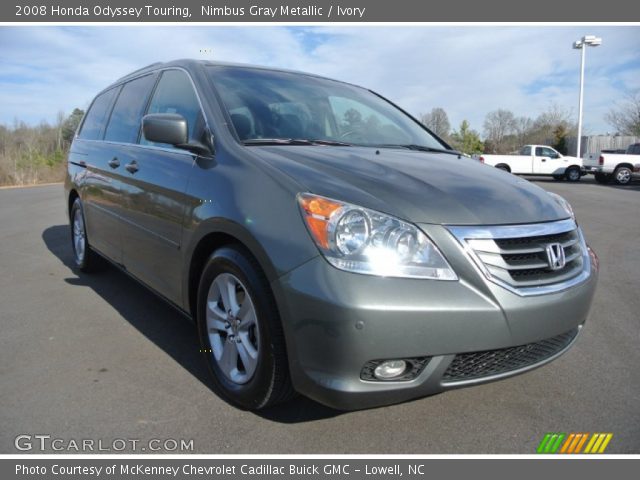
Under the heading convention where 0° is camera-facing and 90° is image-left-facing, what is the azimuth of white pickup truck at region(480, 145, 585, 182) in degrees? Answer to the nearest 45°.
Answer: approximately 270°

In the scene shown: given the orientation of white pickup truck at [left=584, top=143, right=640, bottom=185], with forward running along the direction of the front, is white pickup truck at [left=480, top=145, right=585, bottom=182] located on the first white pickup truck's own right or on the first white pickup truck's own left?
on the first white pickup truck's own left

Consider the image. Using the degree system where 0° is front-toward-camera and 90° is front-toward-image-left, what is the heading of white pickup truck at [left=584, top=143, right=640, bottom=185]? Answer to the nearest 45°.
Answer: approximately 225°

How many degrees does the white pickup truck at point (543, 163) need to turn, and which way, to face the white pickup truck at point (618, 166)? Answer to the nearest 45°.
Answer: approximately 45° to its right

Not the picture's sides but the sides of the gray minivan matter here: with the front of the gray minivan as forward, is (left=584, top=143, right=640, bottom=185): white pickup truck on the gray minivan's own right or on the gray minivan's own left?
on the gray minivan's own left
